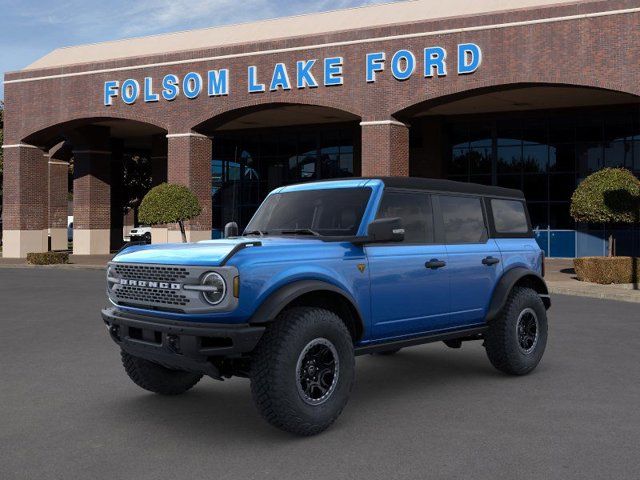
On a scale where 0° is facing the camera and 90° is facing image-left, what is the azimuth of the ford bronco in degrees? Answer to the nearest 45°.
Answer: approximately 45°

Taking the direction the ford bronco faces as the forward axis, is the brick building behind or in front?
behind

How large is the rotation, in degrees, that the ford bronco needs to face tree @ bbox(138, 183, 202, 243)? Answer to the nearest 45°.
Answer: approximately 135° to its right

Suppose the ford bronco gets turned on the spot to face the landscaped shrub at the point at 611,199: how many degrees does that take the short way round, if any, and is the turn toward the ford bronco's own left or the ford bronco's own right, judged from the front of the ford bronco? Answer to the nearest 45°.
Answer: approximately 180°

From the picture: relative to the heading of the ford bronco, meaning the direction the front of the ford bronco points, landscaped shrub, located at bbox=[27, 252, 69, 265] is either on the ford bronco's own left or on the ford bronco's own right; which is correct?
on the ford bronco's own right

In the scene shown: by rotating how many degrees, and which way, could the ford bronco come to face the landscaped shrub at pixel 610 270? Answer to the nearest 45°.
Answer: approximately 180°
